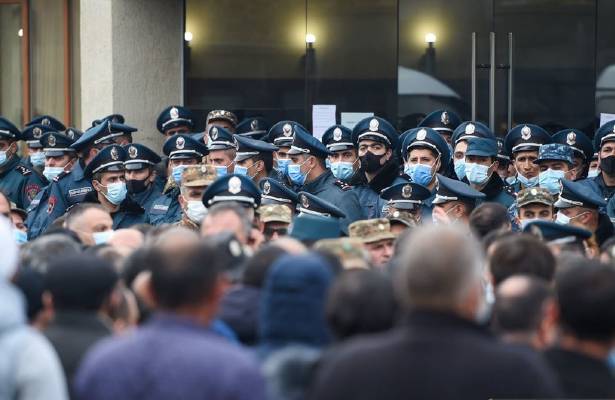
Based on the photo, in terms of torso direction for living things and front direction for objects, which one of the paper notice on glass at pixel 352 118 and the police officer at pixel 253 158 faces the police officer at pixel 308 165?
the paper notice on glass

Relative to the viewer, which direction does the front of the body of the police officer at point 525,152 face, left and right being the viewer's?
facing the viewer

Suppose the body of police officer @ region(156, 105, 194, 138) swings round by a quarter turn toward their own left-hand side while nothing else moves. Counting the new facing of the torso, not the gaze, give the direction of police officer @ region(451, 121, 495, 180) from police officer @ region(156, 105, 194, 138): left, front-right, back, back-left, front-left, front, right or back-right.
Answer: front-right

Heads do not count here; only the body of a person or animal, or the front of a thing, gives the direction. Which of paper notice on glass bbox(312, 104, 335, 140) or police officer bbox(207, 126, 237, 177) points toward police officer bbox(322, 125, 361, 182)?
the paper notice on glass

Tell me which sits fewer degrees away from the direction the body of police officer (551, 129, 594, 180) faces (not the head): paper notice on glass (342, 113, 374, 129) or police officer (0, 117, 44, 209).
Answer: the police officer

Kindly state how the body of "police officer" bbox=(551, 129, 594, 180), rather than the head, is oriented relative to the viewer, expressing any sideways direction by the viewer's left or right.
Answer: facing the viewer and to the left of the viewer

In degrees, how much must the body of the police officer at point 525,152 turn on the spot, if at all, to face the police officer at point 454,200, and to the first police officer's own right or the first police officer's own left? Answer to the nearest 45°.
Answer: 0° — they already face them

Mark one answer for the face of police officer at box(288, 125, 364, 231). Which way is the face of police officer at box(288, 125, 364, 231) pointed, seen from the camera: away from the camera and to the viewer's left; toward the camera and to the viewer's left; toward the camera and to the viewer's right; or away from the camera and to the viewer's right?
toward the camera and to the viewer's left

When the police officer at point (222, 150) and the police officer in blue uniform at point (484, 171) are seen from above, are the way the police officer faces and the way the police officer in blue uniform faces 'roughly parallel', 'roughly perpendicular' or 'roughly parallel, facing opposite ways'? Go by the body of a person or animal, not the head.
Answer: roughly parallel

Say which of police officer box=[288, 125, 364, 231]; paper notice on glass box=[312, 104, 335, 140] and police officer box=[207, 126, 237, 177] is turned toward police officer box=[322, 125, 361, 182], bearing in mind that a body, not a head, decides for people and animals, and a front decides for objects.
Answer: the paper notice on glass

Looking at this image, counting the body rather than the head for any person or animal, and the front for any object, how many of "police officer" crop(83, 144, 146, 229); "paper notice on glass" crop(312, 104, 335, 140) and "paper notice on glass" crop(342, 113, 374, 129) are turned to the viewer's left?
0

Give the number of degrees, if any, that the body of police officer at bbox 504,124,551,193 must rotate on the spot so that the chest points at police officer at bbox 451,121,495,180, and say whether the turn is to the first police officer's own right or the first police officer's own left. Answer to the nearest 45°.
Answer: approximately 45° to the first police officer's own right

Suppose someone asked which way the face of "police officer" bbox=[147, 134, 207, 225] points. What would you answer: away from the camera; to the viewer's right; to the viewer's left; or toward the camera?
toward the camera
